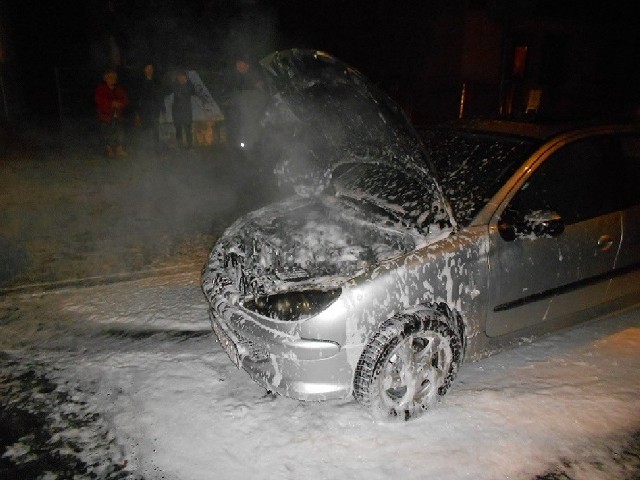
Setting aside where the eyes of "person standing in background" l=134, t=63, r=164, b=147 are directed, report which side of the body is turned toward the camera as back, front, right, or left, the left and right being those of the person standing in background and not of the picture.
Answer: front

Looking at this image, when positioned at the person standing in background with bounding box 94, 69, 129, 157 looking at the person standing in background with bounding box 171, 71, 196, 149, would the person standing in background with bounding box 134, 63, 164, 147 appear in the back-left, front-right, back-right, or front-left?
front-left

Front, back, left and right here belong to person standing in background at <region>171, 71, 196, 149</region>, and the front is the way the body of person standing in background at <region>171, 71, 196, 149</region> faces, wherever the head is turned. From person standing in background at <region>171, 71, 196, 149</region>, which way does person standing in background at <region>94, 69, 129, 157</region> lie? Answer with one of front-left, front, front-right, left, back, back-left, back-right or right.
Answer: right

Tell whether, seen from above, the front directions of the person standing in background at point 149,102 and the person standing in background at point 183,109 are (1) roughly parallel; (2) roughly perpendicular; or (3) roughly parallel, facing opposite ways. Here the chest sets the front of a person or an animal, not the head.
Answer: roughly parallel

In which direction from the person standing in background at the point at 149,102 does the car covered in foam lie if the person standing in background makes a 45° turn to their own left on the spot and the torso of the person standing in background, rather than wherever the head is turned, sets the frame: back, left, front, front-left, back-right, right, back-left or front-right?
front-right

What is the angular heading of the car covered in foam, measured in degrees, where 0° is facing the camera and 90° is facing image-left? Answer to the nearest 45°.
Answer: approximately 45°

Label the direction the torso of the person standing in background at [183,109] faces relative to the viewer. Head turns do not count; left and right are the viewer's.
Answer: facing the viewer

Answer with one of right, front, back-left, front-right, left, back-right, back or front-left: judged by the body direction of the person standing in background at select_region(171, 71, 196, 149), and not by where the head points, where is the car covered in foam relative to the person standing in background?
front

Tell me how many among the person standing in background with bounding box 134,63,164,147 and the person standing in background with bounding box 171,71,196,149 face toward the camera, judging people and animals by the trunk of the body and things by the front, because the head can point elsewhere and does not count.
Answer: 2

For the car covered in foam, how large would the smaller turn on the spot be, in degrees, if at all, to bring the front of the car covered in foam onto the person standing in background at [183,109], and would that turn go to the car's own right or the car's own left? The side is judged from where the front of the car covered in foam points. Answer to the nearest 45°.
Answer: approximately 90° to the car's own right

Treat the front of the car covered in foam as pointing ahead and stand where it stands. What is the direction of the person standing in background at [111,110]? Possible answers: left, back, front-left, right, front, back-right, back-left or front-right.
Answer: right

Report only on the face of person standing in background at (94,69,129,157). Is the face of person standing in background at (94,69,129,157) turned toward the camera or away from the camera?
toward the camera

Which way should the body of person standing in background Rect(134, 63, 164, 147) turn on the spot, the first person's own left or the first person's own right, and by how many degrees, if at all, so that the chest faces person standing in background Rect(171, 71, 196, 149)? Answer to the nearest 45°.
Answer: approximately 45° to the first person's own left
